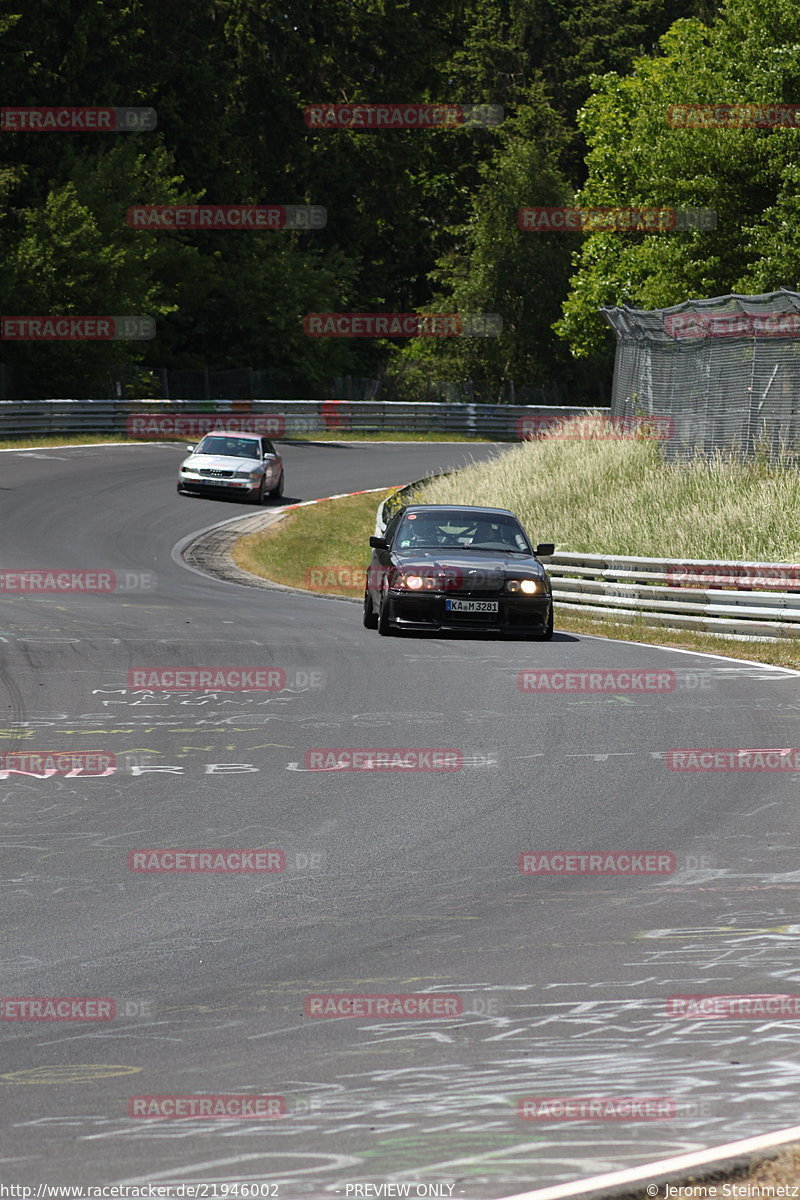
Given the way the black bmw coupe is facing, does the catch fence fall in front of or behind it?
behind

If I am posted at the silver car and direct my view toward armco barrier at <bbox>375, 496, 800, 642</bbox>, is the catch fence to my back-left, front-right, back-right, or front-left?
front-left

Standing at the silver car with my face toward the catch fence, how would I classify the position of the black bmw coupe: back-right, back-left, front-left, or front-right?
front-right

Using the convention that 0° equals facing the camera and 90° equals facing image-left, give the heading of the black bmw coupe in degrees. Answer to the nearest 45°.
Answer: approximately 0°

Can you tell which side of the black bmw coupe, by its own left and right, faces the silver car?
back

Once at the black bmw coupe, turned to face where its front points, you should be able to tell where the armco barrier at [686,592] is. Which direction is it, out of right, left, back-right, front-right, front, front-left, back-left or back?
back-left

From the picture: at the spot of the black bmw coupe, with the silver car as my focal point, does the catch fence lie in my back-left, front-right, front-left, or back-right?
front-right
